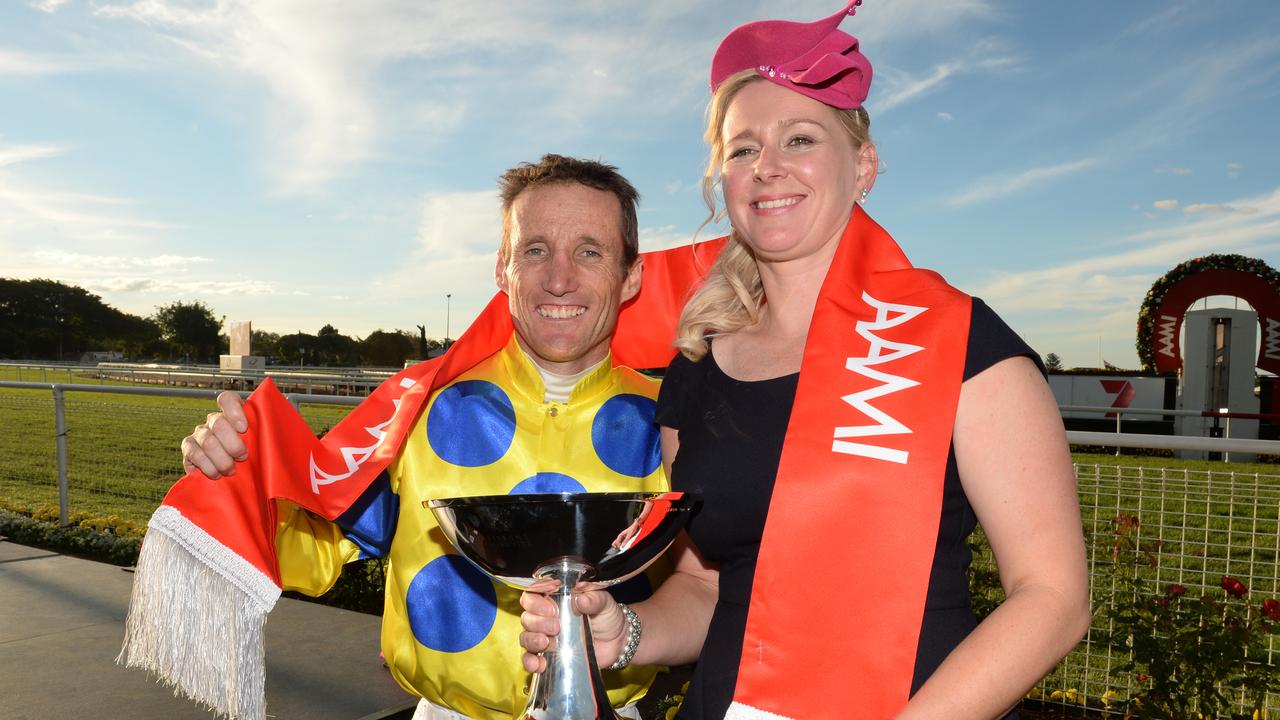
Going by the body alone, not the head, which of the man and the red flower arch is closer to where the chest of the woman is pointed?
the man

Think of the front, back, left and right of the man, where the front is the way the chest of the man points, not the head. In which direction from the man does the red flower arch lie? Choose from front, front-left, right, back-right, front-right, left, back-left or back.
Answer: back-left

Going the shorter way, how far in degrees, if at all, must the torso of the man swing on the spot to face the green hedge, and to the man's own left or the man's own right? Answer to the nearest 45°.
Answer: approximately 135° to the man's own right

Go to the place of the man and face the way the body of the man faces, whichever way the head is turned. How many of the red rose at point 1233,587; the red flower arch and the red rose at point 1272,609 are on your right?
0

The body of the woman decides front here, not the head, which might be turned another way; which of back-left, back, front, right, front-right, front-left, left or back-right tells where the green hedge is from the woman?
right

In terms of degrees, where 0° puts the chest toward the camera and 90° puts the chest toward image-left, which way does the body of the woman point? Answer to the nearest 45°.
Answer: approximately 45°

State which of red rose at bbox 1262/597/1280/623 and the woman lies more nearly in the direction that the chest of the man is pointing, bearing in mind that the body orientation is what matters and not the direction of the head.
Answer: the woman

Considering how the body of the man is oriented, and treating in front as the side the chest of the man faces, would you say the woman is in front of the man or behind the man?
in front

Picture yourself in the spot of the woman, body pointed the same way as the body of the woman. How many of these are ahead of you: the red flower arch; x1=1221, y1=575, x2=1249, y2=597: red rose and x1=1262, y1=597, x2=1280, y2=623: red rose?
0

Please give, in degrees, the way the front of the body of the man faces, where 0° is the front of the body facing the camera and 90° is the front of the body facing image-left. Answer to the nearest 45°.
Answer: approximately 0°

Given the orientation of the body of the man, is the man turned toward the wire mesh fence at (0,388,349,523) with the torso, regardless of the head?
no

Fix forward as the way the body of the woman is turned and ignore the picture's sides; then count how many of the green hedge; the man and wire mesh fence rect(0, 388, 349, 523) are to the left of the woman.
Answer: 0

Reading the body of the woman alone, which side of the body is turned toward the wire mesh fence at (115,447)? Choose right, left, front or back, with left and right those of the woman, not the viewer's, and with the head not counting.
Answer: right

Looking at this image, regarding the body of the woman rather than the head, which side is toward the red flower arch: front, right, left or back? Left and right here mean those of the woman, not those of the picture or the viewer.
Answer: back

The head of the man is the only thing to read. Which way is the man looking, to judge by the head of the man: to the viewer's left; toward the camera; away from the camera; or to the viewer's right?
toward the camera

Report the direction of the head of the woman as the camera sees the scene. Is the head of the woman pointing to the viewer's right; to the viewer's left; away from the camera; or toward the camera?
toward the camera

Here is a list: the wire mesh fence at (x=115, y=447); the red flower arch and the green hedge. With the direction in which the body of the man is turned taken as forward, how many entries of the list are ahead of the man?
0
